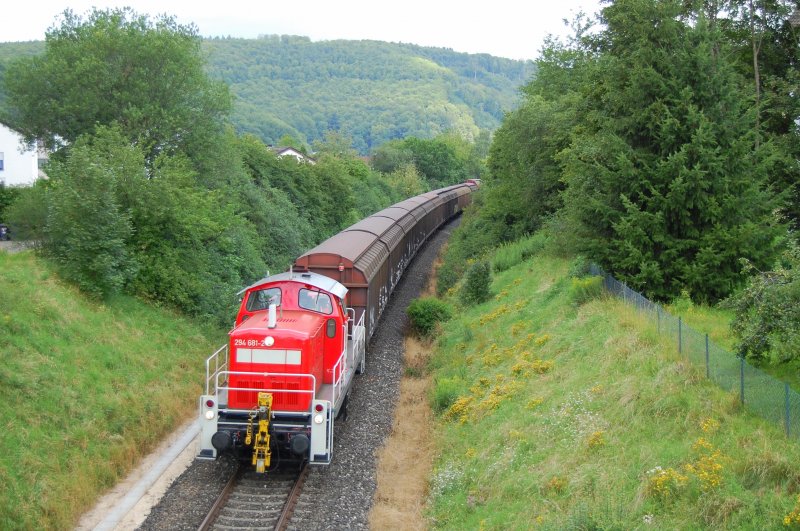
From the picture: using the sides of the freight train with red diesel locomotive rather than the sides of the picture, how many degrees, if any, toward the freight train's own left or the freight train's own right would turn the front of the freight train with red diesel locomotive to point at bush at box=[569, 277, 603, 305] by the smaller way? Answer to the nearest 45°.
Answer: approximately 135° to the freight train's own left

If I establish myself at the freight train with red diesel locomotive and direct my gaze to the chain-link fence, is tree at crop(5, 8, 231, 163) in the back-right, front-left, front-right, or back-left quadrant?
back-left

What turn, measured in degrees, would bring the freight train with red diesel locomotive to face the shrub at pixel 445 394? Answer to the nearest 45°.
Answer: approximately 135° to its left

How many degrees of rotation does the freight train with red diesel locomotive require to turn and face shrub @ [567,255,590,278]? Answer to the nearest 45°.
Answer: approximately 135° to its left

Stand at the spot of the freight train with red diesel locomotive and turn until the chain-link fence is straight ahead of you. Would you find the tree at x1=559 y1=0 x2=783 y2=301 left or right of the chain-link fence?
left

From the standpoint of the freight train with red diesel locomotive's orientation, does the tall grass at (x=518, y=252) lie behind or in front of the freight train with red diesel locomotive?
behind

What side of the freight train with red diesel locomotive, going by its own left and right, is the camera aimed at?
front

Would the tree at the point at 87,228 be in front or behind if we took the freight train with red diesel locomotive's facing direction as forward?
behind

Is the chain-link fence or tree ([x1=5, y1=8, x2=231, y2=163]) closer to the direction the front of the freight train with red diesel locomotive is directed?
the chain-link fence

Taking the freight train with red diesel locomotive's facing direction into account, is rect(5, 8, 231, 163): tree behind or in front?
behind

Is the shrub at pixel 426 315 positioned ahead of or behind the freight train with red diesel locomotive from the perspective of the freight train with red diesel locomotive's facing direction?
behind
